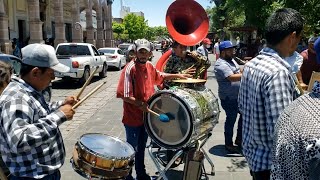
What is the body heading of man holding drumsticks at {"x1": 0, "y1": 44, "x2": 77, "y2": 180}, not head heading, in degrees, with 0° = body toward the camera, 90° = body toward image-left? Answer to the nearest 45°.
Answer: approximately 270°

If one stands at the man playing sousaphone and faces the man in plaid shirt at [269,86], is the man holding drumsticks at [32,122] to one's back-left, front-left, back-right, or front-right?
front-right

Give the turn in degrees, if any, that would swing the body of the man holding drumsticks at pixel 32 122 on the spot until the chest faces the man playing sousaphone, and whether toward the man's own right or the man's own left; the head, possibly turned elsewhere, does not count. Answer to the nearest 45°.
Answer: approximately 45° to the man's own left

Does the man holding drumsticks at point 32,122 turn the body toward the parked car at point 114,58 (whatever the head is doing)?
no

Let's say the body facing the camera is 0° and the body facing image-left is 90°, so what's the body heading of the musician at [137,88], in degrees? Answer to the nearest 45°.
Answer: approximately 315°
